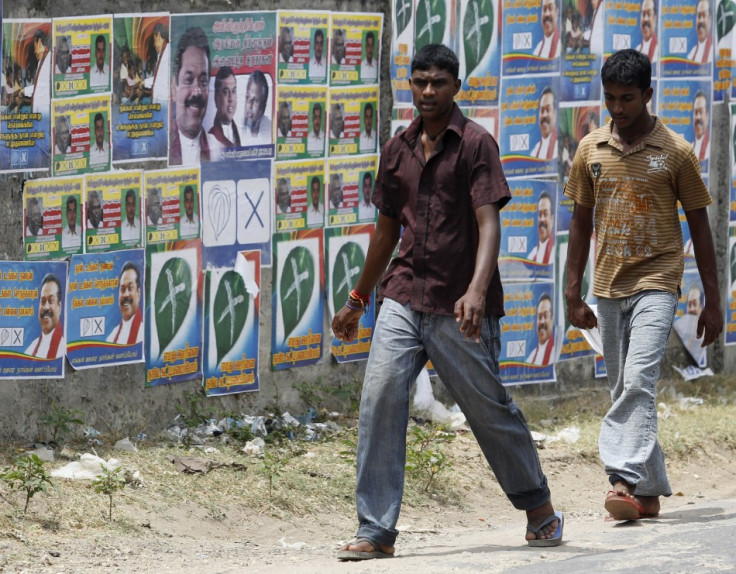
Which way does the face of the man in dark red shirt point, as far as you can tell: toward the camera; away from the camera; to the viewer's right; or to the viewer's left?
toward the camera

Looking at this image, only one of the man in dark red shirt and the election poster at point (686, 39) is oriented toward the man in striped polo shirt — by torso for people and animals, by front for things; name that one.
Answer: the election poster

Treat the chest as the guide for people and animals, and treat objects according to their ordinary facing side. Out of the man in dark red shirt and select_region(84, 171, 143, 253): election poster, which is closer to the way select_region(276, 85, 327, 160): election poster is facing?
the man in dark red shirt

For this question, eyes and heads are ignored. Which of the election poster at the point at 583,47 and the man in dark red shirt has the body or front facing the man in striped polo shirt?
the election poster

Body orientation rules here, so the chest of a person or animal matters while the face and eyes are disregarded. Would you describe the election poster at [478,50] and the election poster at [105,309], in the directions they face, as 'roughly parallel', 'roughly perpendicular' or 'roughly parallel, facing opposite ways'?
roughly parallel

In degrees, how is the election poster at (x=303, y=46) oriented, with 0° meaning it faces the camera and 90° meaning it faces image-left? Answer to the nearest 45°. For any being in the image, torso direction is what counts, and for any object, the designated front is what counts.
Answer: approximately 0°

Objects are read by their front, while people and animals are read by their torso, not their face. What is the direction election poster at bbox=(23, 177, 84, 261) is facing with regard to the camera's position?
facing the viewer

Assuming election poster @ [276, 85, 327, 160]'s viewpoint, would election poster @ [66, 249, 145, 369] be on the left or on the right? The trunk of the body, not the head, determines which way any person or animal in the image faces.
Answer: on its right

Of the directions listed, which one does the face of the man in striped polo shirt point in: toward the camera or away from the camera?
toward the camera

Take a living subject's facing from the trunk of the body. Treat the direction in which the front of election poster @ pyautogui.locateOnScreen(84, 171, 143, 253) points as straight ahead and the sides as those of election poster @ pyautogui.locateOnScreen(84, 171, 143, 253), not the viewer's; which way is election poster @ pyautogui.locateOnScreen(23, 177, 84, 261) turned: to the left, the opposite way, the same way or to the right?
the same way

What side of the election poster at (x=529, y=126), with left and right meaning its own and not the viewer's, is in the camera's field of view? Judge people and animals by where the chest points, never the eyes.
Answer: front

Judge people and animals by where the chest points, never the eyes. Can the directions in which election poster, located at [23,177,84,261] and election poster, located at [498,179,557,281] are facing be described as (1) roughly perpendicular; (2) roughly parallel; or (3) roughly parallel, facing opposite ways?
roughly parallel

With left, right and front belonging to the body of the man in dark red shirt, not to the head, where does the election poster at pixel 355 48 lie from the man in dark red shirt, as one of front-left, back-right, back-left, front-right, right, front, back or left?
back-right

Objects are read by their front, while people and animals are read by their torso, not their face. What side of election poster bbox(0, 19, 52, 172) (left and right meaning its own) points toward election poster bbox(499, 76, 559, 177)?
left

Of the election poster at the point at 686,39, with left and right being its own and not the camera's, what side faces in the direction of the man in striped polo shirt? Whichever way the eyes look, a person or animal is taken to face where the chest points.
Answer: front

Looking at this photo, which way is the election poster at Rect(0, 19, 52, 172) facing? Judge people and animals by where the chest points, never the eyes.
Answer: toward the camera
